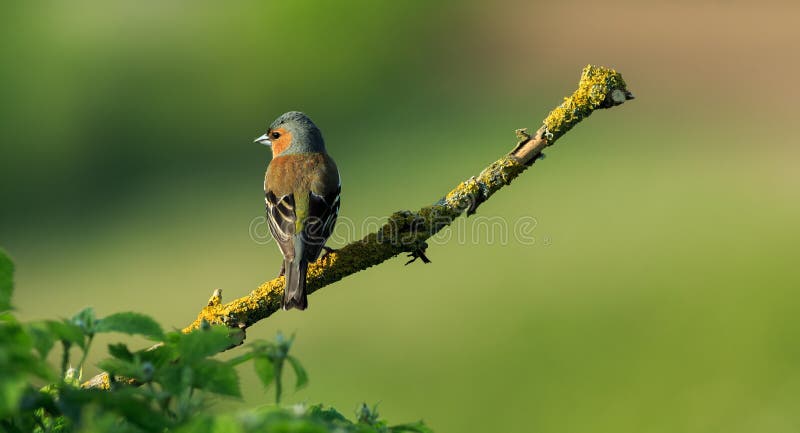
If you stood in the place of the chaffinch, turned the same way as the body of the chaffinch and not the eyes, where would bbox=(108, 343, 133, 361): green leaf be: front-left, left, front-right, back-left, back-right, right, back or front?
back

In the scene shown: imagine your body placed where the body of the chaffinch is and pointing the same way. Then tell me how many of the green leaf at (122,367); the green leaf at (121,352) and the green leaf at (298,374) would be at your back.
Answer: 3

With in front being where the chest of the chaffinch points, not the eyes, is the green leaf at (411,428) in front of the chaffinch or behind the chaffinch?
behind

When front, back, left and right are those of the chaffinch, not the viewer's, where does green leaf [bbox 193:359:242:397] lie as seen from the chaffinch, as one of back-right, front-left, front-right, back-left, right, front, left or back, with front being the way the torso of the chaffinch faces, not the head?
back

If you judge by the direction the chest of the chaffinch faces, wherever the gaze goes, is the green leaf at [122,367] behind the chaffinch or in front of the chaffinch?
behind

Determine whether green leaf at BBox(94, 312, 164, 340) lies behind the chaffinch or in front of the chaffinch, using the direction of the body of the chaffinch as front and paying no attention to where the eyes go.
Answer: behind

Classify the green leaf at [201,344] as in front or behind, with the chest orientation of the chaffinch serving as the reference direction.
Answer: behind

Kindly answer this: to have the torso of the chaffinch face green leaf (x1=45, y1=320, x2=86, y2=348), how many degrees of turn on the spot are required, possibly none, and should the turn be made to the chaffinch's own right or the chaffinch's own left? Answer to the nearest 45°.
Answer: approximately 180°

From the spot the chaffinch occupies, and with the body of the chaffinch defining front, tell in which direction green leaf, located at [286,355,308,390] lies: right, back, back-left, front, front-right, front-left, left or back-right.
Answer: back

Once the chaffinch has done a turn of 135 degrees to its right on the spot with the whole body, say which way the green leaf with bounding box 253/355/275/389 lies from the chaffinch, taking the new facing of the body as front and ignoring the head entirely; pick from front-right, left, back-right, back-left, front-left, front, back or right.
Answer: front-right

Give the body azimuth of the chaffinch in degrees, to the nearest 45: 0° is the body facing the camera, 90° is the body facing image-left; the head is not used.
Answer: approximately 180°

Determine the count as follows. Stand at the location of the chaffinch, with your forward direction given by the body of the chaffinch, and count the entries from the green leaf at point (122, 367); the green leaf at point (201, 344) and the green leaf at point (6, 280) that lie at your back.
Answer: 3

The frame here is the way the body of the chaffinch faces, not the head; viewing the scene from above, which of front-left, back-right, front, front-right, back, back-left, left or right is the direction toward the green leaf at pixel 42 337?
back
